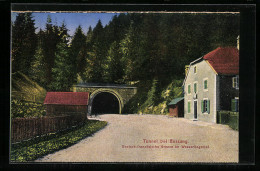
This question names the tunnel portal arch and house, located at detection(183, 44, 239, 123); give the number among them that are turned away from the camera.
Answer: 0

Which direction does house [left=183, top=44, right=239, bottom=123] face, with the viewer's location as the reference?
facing the viewer and to the left of the viewer

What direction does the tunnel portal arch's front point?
toward the camera

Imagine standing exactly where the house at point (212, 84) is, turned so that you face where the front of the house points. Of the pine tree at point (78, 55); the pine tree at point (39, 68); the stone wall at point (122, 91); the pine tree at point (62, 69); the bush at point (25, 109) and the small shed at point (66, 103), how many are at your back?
0
